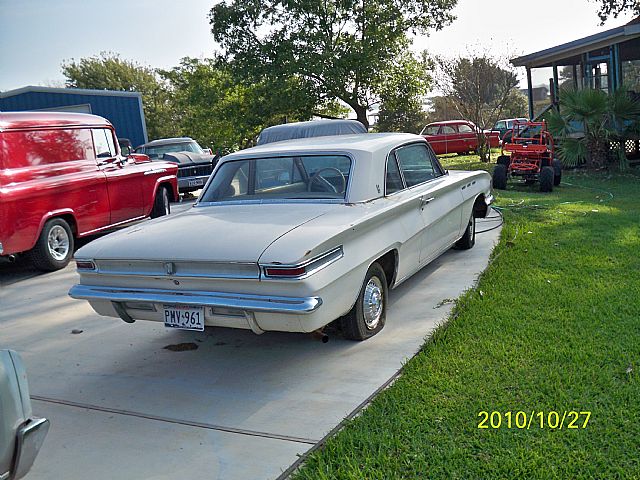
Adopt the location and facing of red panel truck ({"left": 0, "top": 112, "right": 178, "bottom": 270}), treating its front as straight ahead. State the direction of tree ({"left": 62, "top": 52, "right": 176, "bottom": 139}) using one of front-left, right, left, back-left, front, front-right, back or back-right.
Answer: front-left

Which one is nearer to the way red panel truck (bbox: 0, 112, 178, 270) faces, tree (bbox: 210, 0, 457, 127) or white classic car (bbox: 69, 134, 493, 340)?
the tree

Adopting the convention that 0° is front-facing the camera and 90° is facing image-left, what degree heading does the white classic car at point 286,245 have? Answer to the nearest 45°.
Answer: approximately 225°

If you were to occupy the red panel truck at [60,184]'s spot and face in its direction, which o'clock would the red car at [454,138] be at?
the red car at [454,138] is roughly at 12 o'clock from the red panel truck at [60,184].

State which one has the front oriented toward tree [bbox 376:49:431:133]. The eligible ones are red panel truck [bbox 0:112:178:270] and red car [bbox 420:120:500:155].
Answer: red panel truck [bbox 0:112:178:270]

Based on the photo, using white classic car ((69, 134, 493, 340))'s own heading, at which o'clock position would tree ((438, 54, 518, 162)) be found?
The tree is roughly at 11 o'clock from the white classic car.

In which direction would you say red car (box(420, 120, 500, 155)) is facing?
to the viewer's right

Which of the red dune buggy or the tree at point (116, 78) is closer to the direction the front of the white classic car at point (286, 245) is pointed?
the red dune buggy

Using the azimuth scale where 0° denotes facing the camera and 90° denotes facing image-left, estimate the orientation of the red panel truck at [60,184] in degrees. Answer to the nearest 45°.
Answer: approximately 225°

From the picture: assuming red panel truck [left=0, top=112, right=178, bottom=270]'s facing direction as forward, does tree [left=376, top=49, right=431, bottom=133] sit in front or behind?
in front

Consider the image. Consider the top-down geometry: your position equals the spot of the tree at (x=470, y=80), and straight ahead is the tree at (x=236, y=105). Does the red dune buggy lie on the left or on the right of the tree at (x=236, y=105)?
left

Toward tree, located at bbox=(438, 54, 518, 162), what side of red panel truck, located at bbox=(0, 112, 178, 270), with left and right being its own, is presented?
front

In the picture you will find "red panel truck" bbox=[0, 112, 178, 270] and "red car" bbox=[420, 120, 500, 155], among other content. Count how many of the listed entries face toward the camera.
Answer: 0
